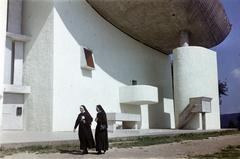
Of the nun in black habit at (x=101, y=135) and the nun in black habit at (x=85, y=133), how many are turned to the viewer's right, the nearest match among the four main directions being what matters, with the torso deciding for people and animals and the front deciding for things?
0

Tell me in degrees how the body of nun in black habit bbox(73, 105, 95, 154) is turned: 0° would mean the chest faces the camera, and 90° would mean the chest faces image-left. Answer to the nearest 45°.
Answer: approximately 45°
